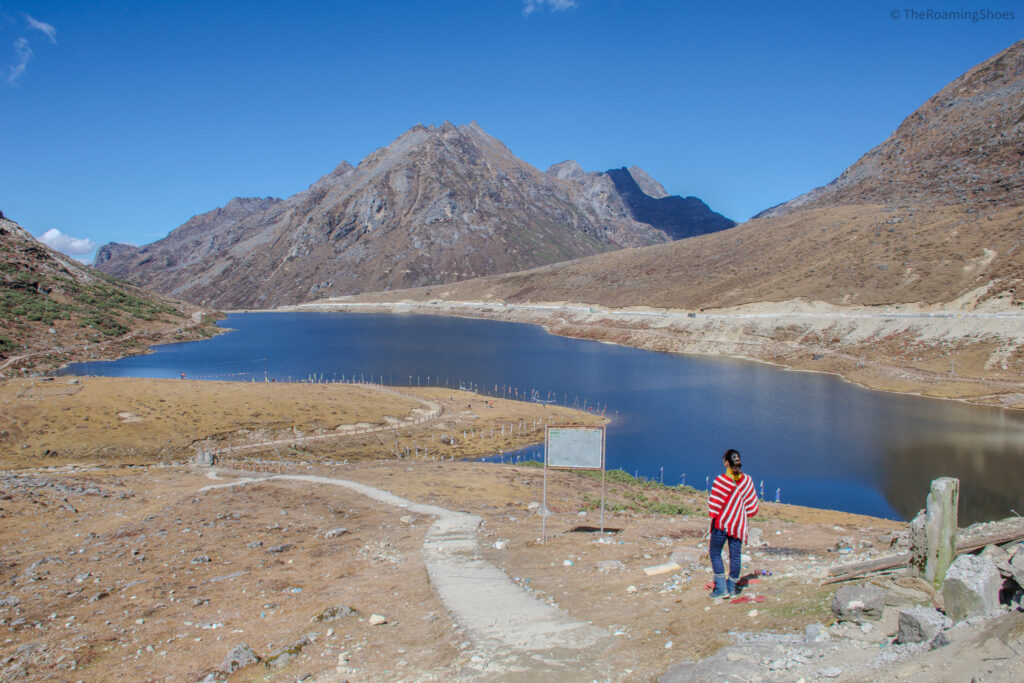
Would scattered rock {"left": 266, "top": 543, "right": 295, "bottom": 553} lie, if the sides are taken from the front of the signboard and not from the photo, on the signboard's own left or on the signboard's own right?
on the signboard's own right

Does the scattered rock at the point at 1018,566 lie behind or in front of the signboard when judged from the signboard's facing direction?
in front

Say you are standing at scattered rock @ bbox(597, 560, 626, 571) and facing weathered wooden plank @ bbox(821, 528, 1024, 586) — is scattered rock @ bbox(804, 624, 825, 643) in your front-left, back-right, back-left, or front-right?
front-right

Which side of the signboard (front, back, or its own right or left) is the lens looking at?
front

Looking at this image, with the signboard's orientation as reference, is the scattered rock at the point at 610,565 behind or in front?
in front

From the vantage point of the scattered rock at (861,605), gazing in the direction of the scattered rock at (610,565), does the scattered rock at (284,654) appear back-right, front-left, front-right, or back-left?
front-left

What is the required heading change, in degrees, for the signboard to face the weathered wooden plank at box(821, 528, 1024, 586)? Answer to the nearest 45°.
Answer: approximately 45° to its left

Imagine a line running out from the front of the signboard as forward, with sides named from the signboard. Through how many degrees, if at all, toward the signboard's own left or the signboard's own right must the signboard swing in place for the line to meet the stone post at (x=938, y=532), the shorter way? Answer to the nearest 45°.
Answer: approximately 45° to the signboard's own left

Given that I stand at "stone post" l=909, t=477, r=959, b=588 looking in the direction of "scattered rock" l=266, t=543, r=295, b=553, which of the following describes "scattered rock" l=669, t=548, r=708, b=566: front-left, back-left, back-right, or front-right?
front-right

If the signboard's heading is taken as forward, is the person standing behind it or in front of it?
in front

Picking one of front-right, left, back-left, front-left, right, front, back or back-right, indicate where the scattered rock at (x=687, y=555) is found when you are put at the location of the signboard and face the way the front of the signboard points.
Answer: front-left

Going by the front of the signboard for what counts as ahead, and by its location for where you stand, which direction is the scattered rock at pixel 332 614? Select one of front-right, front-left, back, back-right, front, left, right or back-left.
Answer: front-right
